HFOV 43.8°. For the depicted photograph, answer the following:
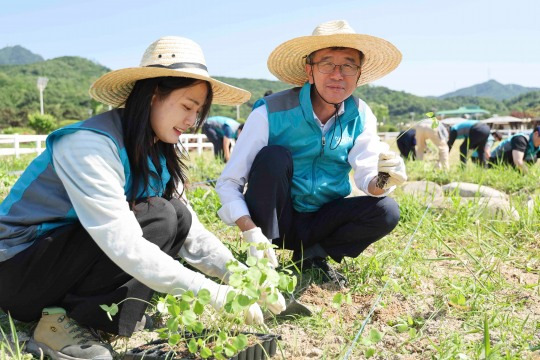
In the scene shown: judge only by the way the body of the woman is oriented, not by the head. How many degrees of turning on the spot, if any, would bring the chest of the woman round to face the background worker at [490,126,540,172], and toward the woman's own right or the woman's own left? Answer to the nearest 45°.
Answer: approximately 45° to the woman's own left

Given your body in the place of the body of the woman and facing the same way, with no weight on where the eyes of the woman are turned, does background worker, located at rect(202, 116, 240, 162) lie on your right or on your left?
on your left

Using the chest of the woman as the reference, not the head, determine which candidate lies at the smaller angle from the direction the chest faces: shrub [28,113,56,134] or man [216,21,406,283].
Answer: the man

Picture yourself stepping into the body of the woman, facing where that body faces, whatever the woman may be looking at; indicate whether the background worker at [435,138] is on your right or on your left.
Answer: on your left

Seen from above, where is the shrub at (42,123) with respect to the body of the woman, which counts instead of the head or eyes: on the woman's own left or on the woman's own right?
on the woman's own left

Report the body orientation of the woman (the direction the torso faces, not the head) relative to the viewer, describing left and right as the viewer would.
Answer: facing to the right of the viewer

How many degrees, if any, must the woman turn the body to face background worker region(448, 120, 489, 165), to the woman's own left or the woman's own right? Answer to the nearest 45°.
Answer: approximately 45° to the woman's own left

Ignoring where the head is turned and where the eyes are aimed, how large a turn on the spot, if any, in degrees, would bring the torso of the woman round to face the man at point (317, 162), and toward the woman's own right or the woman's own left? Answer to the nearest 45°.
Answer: approximately 45° to the woman's own left
